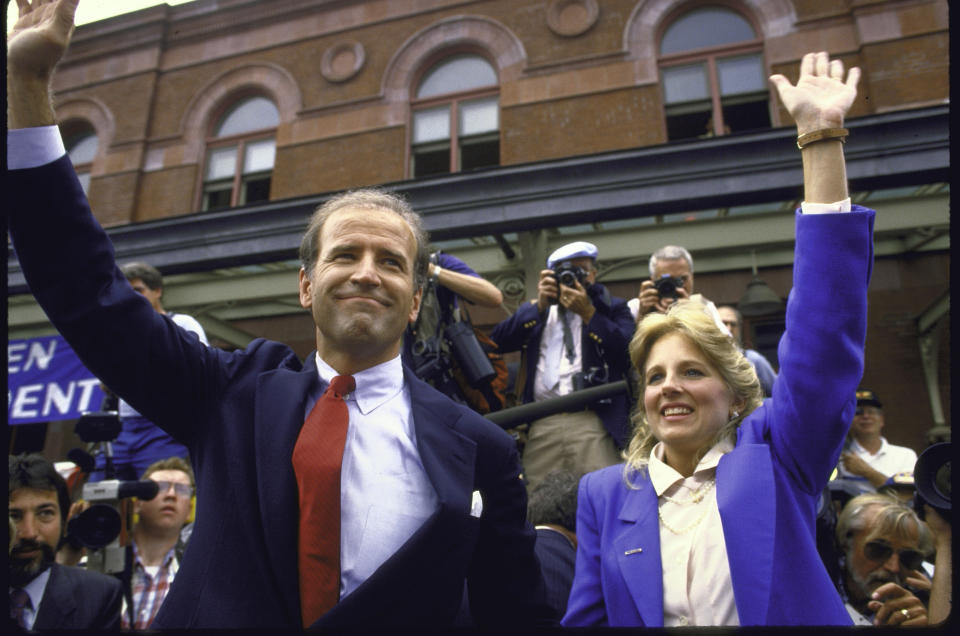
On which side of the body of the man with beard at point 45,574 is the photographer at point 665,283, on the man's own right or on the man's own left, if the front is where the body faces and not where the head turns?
on the man's own left

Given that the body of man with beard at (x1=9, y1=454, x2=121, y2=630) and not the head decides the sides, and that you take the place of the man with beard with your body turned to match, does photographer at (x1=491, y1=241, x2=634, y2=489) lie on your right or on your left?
on your left

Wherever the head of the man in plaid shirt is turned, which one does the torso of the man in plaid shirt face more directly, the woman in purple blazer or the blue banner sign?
the woman in purple blazer

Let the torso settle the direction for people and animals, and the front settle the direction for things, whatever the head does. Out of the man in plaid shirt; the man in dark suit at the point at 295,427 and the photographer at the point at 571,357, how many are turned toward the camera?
3

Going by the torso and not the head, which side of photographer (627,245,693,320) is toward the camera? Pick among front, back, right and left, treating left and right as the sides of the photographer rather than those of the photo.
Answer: front

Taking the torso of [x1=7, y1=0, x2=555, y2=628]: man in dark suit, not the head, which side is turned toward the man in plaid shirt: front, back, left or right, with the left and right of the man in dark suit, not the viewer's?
back

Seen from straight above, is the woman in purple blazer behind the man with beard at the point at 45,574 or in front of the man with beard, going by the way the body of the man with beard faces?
in front

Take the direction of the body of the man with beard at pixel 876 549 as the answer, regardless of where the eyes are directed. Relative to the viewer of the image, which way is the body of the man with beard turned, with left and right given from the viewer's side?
facing the viewer and to the right of the viewer

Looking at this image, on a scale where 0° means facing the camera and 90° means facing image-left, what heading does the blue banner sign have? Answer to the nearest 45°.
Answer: approximately 0°
